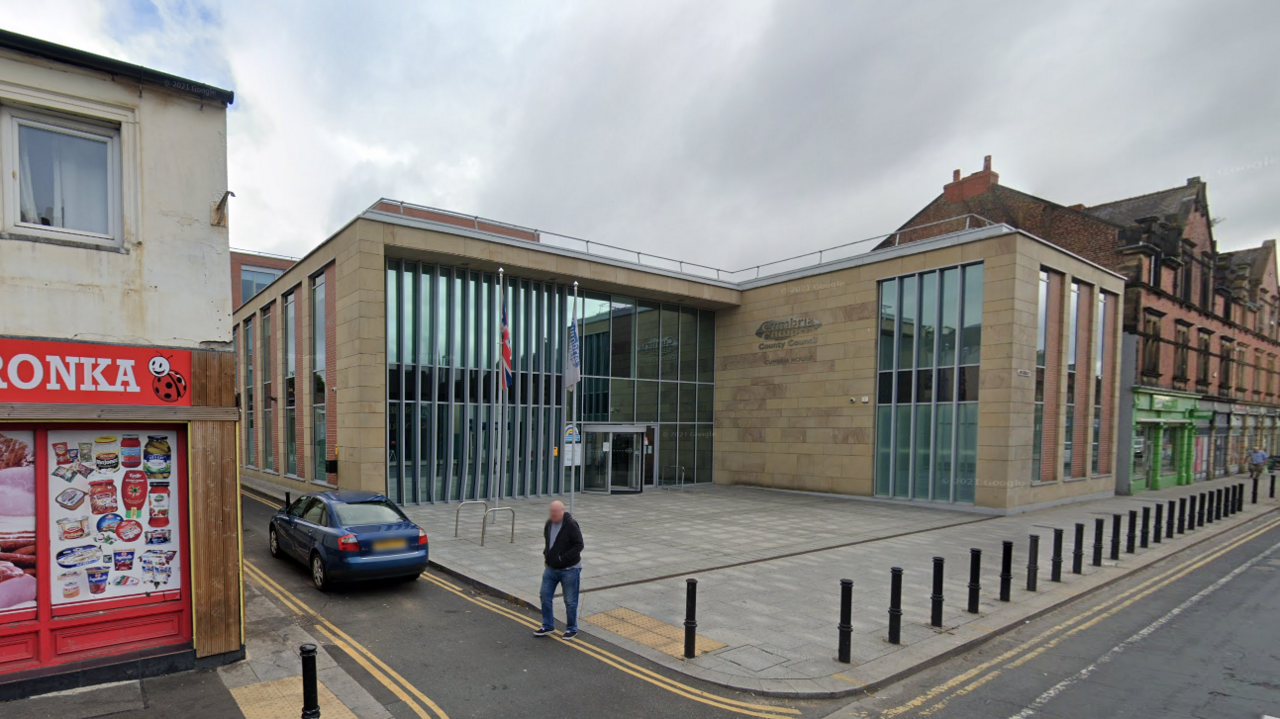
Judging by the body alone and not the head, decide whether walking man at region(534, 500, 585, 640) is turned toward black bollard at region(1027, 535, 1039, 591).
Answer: no

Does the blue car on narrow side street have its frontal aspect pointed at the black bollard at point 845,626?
no

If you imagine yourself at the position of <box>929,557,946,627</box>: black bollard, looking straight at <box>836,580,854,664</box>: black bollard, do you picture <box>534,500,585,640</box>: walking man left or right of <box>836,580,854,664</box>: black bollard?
right

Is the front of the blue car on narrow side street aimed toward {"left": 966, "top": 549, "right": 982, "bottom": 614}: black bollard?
no

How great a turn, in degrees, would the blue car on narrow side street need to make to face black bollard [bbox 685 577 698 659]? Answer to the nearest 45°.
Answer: approximately 180°

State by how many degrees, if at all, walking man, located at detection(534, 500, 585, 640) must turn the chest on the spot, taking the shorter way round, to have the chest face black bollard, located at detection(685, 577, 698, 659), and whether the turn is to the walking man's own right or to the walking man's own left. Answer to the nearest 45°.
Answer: approximately 90° to the walking man's own left

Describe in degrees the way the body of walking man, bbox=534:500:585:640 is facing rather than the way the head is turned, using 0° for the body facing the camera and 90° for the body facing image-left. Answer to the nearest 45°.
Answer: approximately 45°

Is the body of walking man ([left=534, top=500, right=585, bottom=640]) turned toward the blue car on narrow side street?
no

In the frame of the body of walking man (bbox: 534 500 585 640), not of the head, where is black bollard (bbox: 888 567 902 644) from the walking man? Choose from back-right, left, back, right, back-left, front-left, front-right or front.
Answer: back-left

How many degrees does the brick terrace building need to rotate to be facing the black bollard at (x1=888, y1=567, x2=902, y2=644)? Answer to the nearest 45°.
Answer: approximately 45° to its right

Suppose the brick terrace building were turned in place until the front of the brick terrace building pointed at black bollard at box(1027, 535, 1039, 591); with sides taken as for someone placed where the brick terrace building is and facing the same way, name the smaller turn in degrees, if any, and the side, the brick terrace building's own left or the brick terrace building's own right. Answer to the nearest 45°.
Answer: approximately 45° to the brick terrace building's own right

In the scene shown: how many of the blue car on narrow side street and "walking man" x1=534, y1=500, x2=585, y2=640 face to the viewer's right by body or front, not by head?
0

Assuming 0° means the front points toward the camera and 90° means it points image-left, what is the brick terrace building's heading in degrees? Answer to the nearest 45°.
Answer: approximately 315°

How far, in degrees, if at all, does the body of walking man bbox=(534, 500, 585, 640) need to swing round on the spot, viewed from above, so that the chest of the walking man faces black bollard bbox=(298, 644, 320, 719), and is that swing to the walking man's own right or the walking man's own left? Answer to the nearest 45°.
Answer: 0° — they already face it

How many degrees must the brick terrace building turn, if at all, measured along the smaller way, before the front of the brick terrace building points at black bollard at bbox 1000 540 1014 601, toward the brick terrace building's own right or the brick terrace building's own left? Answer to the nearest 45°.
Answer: approximately 45° to the brick terrace building's own right

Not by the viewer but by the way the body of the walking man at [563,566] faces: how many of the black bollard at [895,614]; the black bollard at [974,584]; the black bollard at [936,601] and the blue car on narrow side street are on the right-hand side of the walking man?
1
